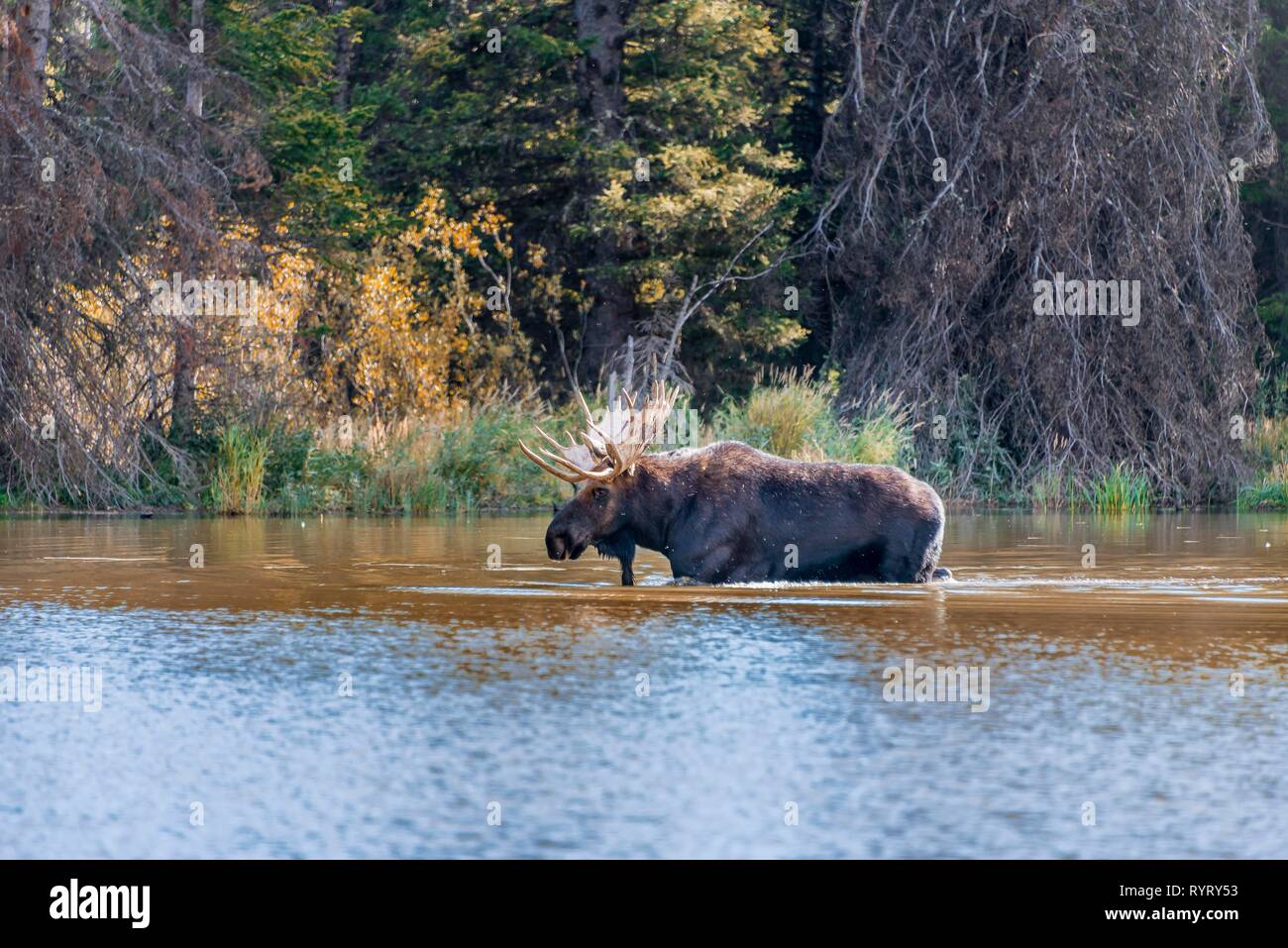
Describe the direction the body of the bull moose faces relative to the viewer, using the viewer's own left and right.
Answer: facing to the left of the viewer
